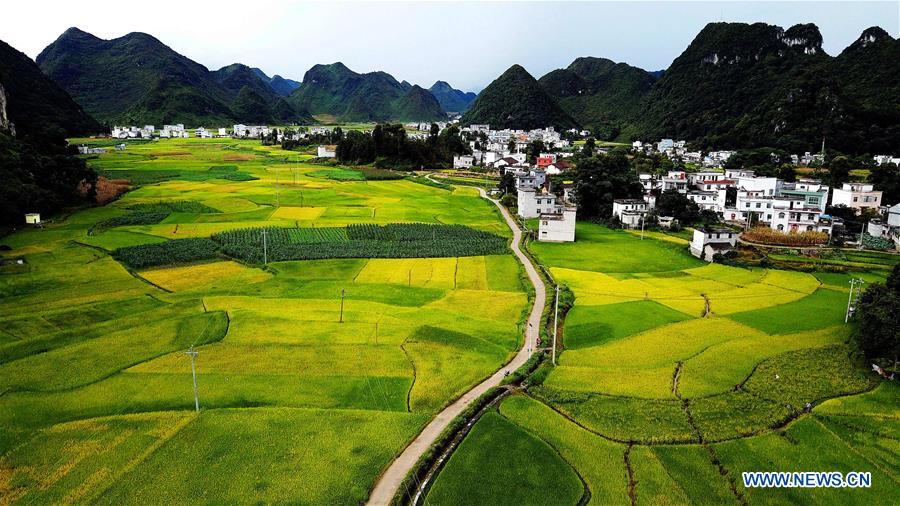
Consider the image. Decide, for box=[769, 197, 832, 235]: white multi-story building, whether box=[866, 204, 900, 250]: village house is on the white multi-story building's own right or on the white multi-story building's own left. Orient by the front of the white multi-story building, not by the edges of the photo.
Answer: on the white multi-story building's own left

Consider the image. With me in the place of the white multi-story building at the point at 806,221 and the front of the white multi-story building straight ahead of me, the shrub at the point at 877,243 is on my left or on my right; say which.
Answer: on my left

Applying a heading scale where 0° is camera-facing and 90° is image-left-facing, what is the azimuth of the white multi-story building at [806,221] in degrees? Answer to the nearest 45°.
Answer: approximately 0°

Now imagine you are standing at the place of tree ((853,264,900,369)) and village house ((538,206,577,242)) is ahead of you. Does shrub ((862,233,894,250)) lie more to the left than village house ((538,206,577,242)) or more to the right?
right

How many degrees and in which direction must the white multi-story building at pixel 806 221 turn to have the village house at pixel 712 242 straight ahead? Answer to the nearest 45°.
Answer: approximately 45° to its right

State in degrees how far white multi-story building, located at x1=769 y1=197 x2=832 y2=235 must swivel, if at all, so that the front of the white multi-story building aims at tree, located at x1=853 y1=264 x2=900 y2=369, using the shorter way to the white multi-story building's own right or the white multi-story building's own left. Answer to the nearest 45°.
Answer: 0° — it already faces it

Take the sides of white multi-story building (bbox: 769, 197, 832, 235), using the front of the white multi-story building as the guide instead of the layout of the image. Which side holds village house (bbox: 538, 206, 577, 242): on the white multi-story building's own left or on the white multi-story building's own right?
on the white multi-story building's own right
